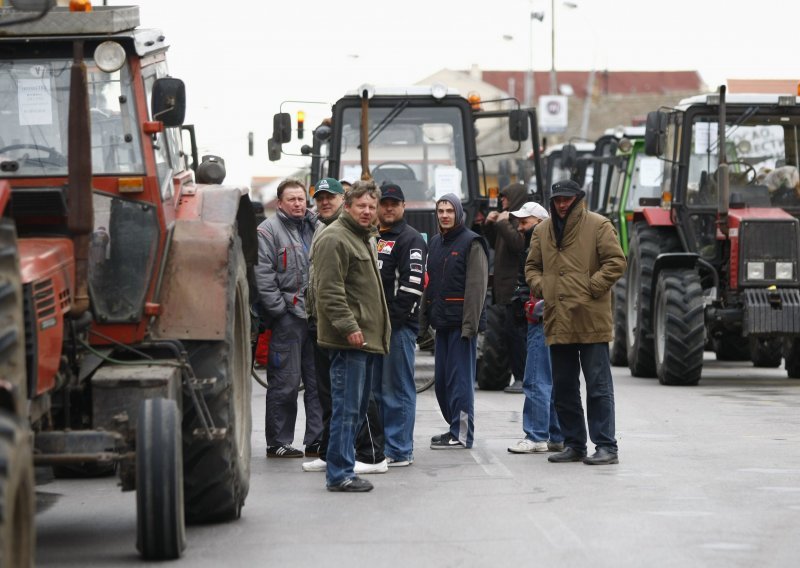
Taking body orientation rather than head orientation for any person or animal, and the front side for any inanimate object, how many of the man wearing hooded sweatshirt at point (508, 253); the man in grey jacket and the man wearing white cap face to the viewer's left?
2

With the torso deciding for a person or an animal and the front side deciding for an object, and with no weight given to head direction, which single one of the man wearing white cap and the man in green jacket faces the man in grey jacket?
the man wearing white cap

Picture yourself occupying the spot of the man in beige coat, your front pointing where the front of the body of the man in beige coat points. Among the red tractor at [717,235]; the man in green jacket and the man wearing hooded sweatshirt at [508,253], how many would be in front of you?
1

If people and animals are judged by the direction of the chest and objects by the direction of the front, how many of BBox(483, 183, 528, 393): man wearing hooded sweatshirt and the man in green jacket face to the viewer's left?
1

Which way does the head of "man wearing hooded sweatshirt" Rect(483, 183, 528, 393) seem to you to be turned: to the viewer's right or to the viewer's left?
to the viewer's left

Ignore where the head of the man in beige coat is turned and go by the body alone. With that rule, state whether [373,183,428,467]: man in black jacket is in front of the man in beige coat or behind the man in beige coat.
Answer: in front

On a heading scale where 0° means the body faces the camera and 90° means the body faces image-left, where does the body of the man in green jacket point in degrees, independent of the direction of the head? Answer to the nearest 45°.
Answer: approximately 315°

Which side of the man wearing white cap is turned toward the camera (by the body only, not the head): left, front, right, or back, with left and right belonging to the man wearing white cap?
left

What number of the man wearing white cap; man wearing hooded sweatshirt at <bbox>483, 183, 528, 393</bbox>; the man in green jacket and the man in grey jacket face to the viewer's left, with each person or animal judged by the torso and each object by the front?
2
